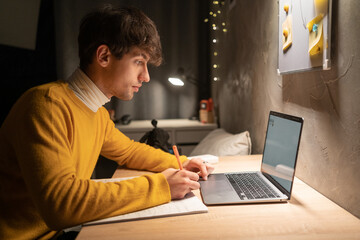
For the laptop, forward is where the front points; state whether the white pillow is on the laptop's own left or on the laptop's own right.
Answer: on the laptop's own right

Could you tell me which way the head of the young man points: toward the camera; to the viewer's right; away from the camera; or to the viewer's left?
to the viewer's right

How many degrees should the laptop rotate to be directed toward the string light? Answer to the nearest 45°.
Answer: approximately 90° to its right

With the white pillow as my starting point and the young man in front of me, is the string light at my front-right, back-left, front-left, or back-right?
back-right

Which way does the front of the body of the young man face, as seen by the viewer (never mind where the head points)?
to the viewer's right

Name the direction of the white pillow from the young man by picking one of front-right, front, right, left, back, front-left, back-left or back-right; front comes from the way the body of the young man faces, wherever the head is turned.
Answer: front-left

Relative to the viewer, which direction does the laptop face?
to the viewer's left

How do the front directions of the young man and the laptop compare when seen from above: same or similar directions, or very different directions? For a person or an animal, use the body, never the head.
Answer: very different directions
